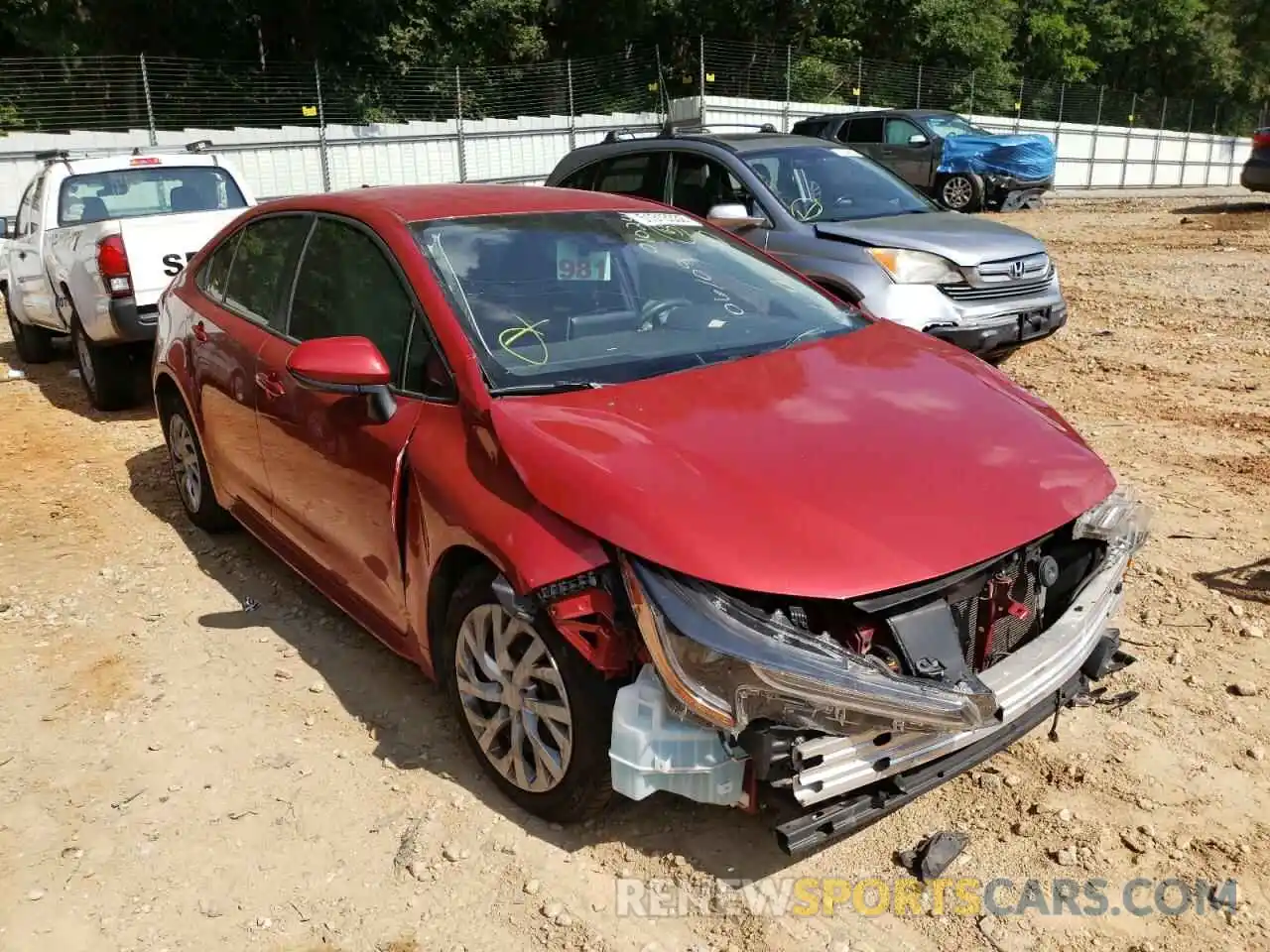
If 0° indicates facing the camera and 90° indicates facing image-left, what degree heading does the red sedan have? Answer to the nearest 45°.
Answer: approximately 315°

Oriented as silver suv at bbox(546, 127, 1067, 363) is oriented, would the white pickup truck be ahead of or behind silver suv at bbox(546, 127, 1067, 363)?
behind

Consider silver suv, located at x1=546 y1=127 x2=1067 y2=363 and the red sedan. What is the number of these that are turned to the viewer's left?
0

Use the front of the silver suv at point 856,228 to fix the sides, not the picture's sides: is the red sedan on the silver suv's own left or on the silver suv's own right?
on the silver suv's own right

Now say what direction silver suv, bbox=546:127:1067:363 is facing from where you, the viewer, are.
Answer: facing the viewer and to the right of the viewer

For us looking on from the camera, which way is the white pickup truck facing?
facing away from the viewer and to the left of the viewer

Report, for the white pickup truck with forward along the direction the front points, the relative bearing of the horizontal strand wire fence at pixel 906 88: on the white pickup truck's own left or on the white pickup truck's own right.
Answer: on the white pickup truck's own right

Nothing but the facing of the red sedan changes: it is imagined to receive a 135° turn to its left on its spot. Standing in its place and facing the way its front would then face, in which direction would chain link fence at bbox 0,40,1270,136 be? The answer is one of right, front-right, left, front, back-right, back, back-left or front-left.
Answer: front

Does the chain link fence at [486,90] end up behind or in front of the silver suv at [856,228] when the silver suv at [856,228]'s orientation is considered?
behind
